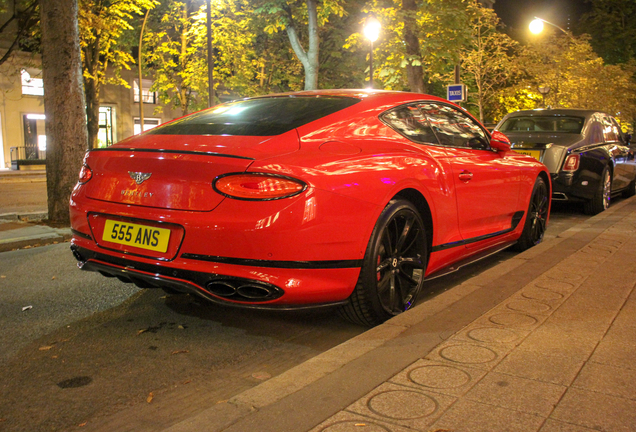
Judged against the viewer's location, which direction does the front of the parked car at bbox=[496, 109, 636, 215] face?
facing away from the viewer and to the right of the viewer

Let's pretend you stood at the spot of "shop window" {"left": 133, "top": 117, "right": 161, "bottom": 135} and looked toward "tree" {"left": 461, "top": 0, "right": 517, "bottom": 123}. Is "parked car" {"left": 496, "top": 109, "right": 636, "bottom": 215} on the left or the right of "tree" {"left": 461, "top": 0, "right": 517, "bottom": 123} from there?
right

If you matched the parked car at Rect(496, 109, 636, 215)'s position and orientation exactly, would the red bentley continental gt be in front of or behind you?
behind

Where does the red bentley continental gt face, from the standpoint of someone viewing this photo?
facing away from the viewer and to the right of the viewer

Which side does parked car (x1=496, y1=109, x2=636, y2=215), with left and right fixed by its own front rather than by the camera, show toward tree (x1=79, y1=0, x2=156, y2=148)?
left

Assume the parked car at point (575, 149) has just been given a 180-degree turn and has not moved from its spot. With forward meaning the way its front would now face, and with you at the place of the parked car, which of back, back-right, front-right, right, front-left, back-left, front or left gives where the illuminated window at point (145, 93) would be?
right

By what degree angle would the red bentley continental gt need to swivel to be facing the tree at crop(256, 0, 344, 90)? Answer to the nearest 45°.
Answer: approximately 45° to its left

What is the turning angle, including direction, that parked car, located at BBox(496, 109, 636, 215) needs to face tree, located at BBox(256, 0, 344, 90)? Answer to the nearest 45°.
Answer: approximately 90° to its left

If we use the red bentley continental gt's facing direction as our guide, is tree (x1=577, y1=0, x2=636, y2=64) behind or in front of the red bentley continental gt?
in front

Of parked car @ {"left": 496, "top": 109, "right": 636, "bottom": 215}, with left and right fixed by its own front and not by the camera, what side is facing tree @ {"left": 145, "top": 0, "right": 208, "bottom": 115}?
left

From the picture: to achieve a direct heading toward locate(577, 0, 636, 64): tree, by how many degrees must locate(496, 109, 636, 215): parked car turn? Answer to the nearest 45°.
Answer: approximately 45° to its left

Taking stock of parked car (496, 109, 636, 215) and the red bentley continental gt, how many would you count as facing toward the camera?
0

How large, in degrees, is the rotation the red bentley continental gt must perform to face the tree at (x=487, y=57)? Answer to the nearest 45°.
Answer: approximately 45° to its left

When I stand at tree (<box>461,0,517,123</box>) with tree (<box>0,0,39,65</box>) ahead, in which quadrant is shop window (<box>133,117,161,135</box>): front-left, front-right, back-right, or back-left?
front-right

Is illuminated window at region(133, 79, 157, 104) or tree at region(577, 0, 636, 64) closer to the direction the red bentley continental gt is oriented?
the tree

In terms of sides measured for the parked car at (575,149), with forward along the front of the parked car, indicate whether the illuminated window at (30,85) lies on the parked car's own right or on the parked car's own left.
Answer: on the parked car's own left
